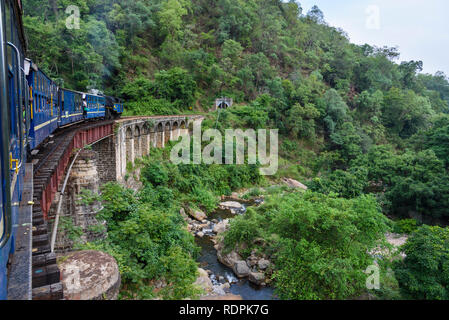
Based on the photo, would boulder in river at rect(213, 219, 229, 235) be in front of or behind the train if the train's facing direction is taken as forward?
in front

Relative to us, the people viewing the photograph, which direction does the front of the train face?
facing away from the viewer and to the right of the viewer

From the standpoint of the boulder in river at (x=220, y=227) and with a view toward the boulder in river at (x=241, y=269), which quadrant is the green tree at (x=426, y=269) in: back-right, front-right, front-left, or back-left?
front-left

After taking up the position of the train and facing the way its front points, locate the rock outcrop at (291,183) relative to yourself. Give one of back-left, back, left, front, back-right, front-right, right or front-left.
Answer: front

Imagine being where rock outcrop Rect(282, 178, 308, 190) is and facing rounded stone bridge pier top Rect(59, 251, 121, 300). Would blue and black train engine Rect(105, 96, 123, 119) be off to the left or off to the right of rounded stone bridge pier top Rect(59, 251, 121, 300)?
right
